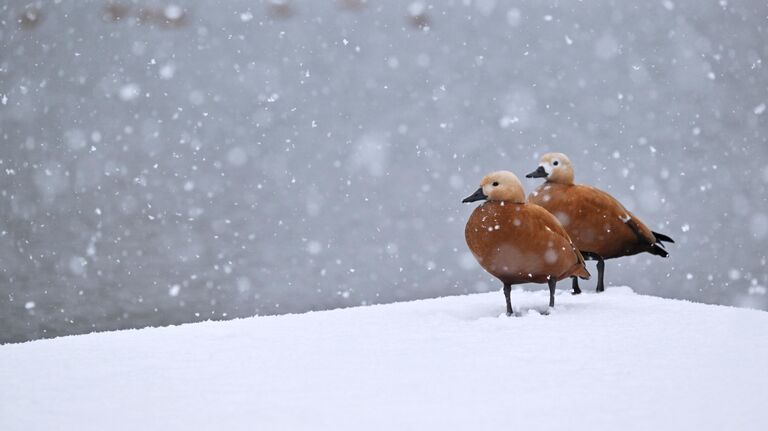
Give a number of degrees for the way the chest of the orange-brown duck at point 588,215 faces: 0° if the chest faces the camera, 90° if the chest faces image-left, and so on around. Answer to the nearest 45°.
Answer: approximately 90°

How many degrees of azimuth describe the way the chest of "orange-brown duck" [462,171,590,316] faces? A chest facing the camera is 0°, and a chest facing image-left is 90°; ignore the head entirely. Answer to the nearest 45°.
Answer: approximately 45°

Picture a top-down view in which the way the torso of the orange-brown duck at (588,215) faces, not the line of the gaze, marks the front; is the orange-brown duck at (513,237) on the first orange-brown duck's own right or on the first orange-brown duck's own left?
on the first orange-brown duck's own left

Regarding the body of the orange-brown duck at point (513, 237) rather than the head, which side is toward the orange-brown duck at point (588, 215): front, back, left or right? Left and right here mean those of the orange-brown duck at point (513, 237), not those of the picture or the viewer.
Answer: back

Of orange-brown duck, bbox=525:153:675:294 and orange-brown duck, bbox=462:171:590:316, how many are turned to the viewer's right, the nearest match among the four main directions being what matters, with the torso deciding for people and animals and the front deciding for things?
0
